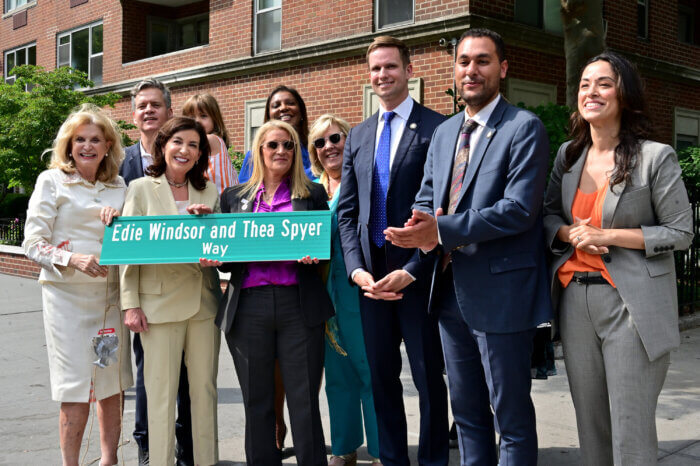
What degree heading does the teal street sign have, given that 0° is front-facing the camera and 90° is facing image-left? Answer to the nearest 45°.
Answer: approximately 0°

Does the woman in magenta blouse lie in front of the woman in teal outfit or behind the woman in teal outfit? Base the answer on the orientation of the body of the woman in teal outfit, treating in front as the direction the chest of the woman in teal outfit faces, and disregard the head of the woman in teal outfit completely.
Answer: in front

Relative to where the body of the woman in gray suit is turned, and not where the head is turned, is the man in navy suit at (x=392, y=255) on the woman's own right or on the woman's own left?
on the woman's own right

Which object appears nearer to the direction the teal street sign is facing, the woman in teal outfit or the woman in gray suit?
the woman in gray suit

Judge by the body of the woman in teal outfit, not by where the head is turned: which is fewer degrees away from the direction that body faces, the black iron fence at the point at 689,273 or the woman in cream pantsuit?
the woman in cream pantsuit

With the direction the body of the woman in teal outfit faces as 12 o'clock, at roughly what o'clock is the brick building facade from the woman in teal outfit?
The brick building facade is roughly at 6 o'clock from the woman in teal outfit.
